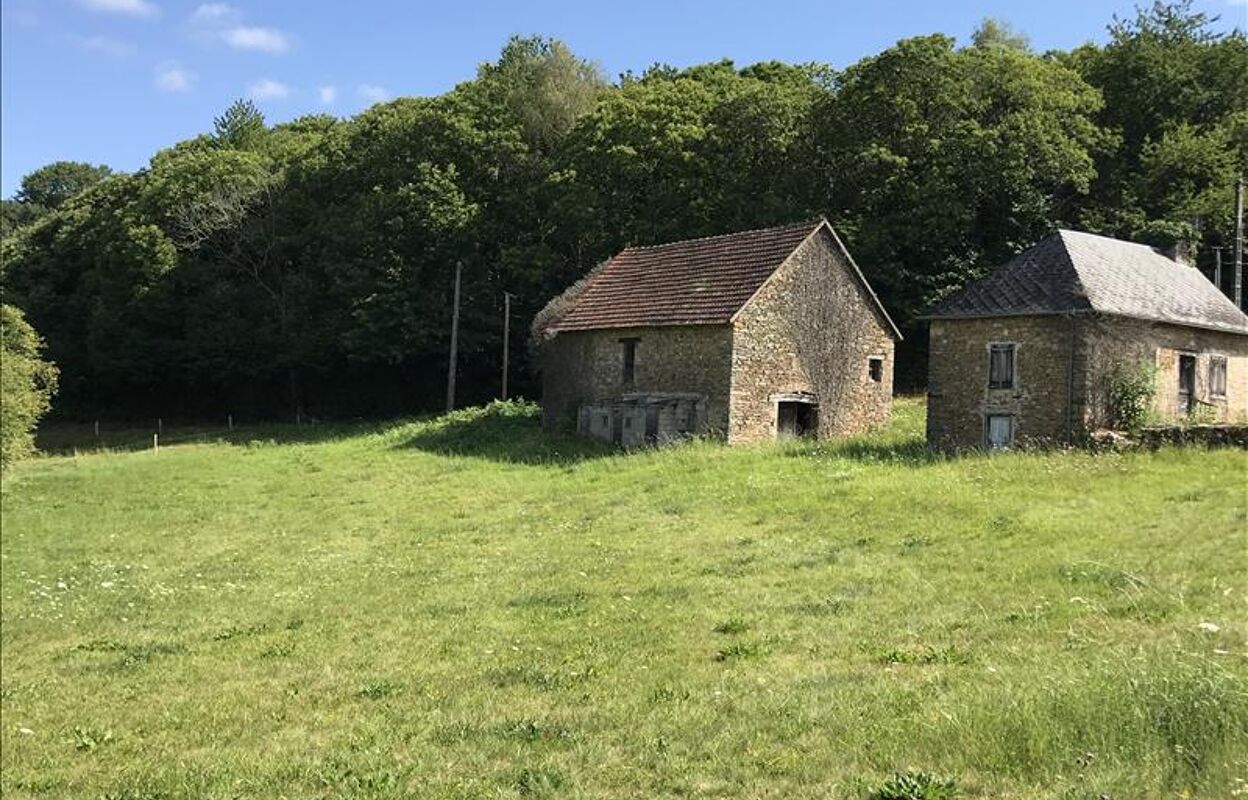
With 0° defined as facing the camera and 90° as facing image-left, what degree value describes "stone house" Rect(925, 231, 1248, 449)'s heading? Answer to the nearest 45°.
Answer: approximately 315°

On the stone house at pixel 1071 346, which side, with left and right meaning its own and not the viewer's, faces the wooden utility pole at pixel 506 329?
back

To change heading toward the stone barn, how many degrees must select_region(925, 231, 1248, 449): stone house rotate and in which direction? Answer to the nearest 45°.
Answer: approximately 135° to its right

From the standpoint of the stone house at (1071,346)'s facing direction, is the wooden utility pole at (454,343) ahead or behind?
behind
